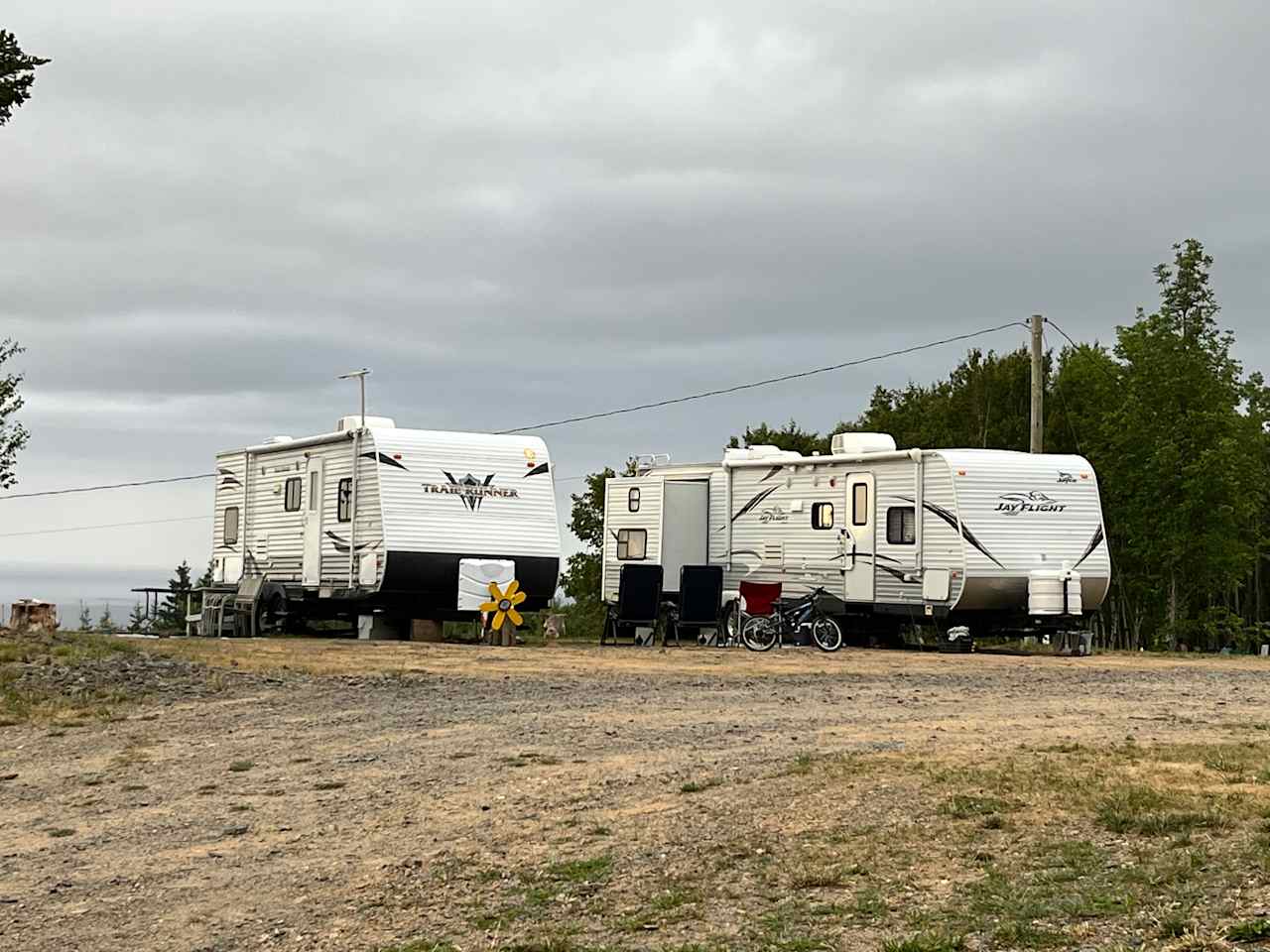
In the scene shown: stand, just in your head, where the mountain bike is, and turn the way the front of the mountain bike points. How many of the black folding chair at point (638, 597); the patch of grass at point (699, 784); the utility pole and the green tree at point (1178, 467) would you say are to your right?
1

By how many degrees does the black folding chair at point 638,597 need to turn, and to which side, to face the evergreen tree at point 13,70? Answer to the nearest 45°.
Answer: approximately 90° to its left

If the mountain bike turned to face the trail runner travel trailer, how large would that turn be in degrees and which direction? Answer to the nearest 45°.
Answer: approximately 180°

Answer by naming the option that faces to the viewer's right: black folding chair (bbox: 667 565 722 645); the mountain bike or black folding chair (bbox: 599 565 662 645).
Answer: the mountain bike

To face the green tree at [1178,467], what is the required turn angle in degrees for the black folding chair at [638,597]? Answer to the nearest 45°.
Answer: approximately 90° to its right

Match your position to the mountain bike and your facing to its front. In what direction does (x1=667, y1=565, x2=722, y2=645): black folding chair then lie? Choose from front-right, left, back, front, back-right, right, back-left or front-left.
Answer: back-left

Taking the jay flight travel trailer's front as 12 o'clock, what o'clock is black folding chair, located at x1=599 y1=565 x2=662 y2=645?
The black folding chair is roughly at 5 o'clock from the jay flight travel trailer.

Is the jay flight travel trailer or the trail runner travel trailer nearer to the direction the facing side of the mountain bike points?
the jay flight travel trailer

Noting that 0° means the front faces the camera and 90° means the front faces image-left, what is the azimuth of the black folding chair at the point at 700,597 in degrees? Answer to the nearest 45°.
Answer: approximately 135°

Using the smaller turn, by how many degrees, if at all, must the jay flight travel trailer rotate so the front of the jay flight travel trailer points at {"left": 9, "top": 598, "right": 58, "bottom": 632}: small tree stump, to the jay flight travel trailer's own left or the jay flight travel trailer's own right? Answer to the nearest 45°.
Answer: approximately 135° to the jay flight travel trailer's own right

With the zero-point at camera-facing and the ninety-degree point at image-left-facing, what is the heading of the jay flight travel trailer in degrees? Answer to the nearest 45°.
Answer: approximately 315°

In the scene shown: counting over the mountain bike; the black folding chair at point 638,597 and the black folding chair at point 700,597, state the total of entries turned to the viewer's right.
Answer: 1

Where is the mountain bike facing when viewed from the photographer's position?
facing to the right of the viewer
